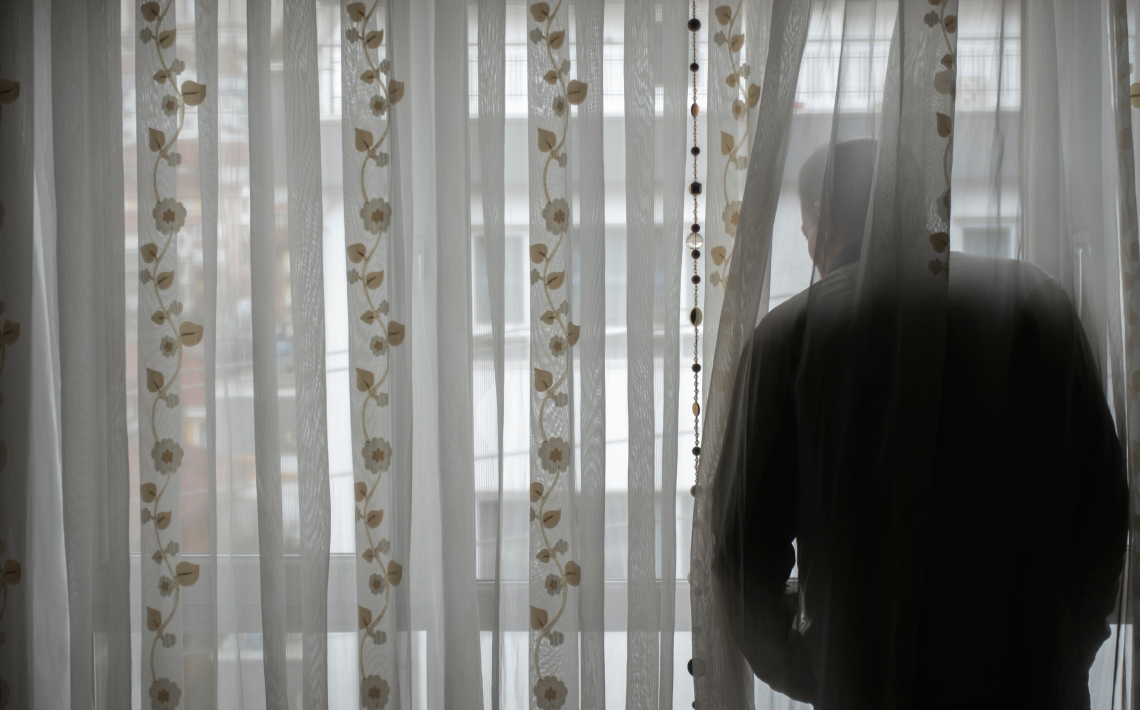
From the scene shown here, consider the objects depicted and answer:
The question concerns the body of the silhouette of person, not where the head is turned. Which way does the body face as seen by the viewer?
away from the camera

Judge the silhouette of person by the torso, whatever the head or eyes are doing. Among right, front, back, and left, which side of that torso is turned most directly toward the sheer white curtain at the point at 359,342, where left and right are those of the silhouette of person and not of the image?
left
